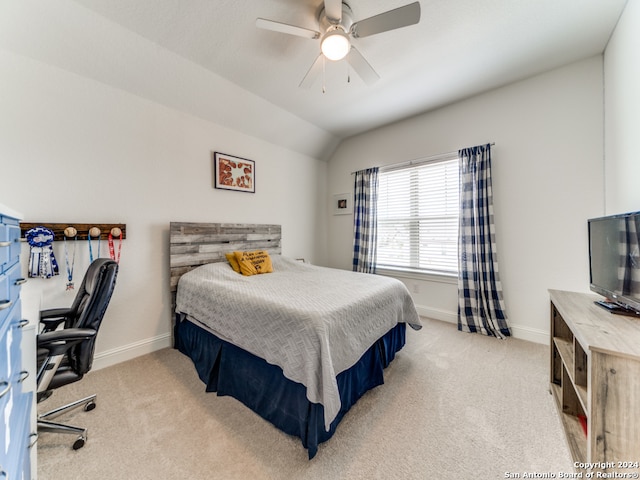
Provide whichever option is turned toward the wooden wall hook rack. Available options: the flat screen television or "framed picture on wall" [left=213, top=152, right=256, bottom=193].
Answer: the flat screen television

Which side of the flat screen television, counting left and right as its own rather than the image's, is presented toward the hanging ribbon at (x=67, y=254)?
front

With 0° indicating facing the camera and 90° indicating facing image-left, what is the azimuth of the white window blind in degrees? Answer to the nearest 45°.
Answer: approximately 45°

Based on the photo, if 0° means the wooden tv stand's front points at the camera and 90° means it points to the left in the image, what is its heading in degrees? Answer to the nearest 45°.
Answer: approximately 90°

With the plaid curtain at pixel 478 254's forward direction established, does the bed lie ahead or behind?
ahead

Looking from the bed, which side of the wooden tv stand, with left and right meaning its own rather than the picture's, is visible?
front

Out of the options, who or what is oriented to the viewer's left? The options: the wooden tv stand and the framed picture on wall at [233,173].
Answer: the wooden tv stand

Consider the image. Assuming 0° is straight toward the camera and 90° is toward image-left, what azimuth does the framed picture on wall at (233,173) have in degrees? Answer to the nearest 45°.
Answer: approximately 315°

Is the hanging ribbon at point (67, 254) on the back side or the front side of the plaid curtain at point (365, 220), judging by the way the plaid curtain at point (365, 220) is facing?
on the front side

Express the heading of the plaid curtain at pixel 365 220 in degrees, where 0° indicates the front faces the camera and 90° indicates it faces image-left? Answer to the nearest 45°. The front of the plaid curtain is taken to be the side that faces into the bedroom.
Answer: approximately 45°
